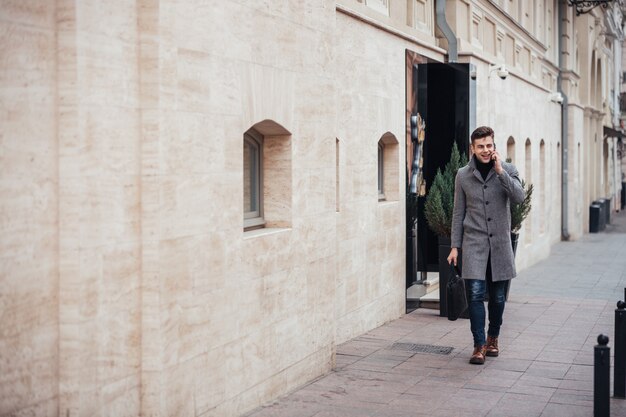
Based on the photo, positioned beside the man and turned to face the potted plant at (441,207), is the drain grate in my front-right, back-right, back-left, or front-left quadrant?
front-left

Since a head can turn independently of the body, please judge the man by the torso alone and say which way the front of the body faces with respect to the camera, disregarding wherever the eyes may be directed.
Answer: toward the camera

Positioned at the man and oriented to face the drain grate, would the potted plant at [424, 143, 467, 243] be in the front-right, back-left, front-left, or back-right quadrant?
front-right

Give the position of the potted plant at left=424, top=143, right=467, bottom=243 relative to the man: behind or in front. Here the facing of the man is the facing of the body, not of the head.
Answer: behind
